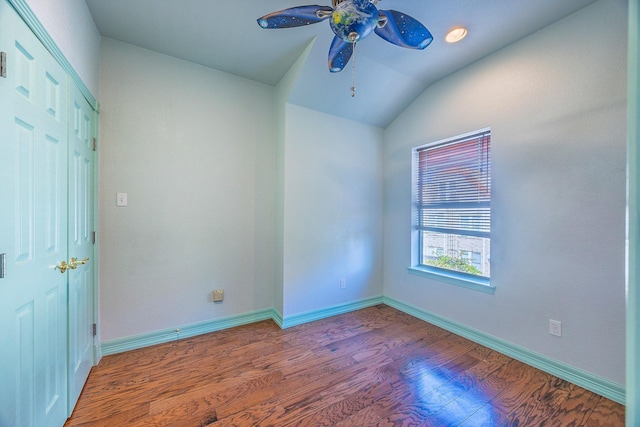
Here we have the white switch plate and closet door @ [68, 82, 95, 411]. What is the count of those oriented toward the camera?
1

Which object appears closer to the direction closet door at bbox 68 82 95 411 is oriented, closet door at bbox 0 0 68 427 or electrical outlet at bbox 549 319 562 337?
the electrical outlet

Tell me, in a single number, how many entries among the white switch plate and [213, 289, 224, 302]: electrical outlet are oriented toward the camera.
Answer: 2

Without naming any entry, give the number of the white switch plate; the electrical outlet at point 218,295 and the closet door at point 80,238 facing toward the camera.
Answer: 2

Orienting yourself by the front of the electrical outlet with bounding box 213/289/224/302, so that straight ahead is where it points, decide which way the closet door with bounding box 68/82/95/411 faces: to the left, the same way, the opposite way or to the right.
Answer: to the left

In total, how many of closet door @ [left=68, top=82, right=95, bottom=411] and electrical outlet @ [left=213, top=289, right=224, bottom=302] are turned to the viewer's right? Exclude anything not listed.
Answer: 1

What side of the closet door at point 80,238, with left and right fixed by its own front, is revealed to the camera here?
right

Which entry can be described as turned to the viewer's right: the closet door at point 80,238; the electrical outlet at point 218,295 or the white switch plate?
the closet door

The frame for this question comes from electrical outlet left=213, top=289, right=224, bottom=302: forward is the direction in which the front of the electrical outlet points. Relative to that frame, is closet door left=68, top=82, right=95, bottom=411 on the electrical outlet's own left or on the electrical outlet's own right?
on the electrical outlet's own right

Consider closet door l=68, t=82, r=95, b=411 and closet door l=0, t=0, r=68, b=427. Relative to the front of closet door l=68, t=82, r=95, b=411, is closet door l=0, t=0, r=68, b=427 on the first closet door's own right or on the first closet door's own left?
on the first closet door's own right
